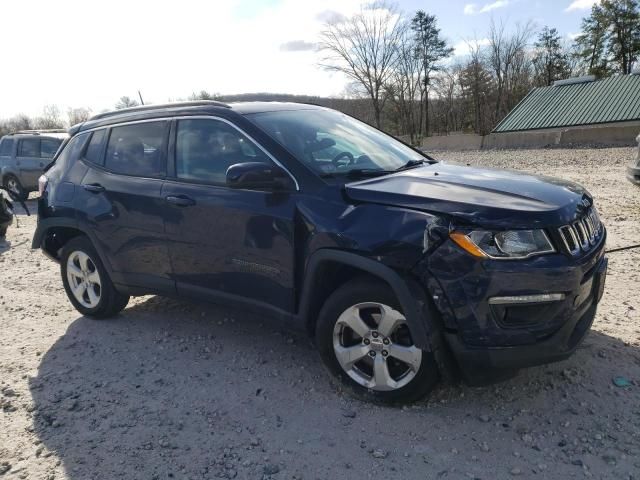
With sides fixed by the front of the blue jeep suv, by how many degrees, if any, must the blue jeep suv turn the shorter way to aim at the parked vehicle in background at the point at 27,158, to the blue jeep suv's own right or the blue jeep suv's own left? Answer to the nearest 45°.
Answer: approximately 180°

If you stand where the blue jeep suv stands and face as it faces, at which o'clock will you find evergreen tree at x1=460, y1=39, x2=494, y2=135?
The evergreen tree is roughly at 8 o'clock from the blue jeep suv.

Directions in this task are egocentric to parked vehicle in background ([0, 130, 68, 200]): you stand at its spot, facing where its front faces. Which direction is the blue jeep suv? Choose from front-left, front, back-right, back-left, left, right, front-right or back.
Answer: front-right

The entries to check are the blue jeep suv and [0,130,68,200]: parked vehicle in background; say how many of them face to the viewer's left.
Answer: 0

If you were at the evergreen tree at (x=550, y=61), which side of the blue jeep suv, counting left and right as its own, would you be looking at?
left

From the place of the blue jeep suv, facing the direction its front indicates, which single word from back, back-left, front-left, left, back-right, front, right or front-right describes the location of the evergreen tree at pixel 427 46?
back-left

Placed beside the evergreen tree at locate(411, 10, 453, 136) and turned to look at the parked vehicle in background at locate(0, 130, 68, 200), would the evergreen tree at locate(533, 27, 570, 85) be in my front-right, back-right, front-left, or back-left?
back-left

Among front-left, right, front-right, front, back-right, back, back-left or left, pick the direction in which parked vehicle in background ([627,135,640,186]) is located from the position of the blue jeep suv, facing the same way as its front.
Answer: left

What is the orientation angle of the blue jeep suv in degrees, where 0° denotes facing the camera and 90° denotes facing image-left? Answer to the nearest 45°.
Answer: approximately 315°

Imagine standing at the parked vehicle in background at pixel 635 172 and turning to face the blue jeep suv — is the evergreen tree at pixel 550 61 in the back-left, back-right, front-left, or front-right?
back-right
